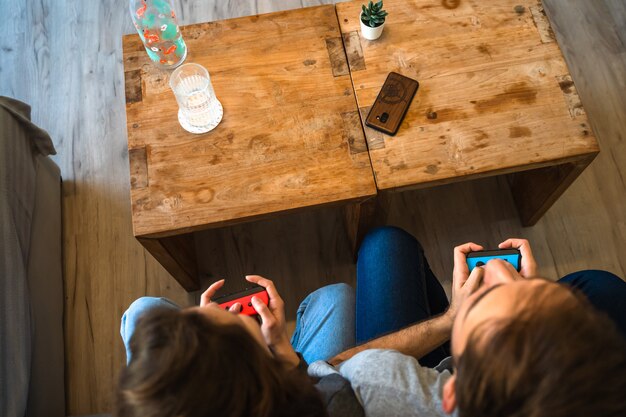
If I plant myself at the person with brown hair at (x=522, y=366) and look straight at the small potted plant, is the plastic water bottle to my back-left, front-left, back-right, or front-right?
front-left

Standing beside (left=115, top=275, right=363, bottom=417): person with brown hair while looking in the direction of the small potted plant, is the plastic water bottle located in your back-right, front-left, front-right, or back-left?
front-left

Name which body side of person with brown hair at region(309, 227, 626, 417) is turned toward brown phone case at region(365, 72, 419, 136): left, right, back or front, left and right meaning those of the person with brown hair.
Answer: front

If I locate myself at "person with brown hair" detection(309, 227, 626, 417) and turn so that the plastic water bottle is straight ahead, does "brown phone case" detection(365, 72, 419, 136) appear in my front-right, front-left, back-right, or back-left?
front-right

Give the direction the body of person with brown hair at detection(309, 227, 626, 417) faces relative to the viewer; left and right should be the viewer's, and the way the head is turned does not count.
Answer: facing away from the viewer

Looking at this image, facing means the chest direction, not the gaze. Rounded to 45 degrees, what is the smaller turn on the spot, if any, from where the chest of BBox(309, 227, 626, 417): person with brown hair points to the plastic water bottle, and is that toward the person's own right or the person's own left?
approximately 45° to the person's own left
